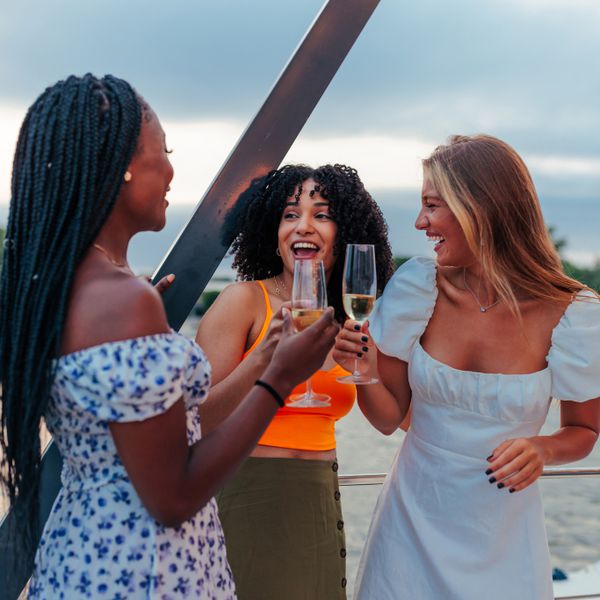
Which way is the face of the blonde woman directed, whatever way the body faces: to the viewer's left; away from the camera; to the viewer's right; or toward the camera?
to the viewer's left

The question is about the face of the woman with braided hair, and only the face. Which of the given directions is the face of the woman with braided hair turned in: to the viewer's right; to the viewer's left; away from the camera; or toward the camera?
to the viewer's right

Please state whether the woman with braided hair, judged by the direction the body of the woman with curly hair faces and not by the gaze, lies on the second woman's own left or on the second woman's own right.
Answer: on the second woman's own right

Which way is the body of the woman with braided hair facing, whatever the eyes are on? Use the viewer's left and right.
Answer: facing to the right of the viewer

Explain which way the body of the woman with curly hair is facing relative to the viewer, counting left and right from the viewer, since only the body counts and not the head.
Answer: facing the viewer and to the right of the viewer

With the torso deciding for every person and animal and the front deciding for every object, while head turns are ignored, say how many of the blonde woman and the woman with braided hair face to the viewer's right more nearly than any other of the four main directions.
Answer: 1
